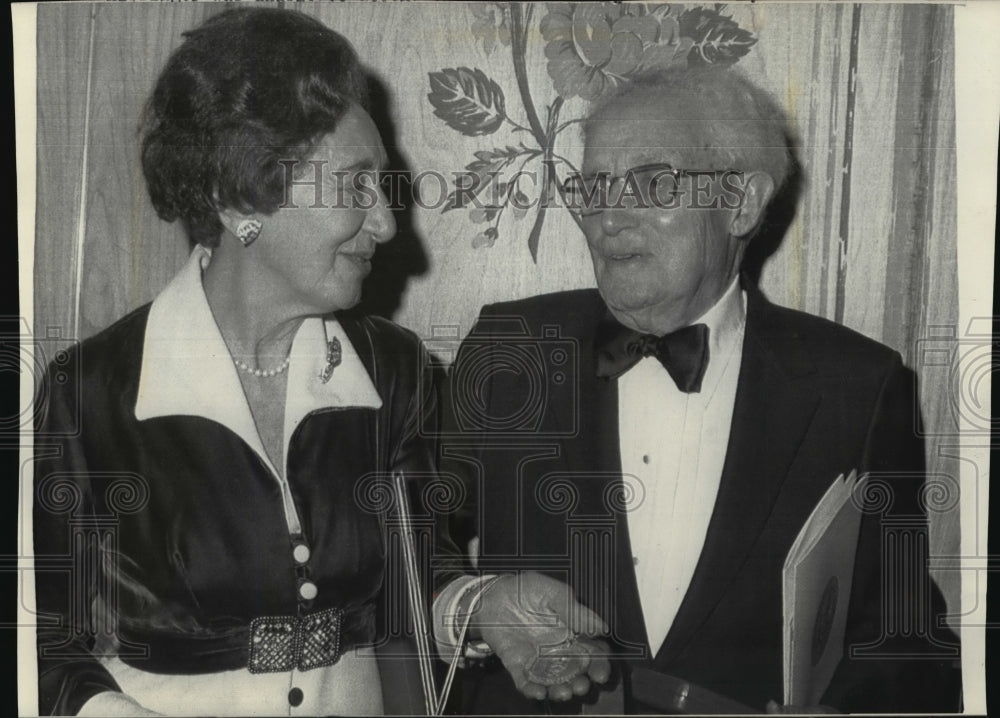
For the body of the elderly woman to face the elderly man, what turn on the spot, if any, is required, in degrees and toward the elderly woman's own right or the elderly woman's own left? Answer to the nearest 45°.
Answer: approximately 45° to the elderly woman's own left

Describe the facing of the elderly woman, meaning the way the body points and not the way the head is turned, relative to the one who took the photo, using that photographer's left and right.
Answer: facing the viewer and to the right of the viewer

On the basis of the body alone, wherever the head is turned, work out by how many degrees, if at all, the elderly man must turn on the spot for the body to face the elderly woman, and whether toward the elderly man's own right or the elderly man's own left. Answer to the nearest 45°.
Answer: approximately 45° to the elderly man's own right

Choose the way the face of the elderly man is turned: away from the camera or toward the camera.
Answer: toward the camera

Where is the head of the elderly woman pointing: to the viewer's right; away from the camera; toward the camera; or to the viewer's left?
to the viewer's right

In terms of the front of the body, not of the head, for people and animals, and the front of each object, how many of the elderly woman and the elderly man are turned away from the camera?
0
